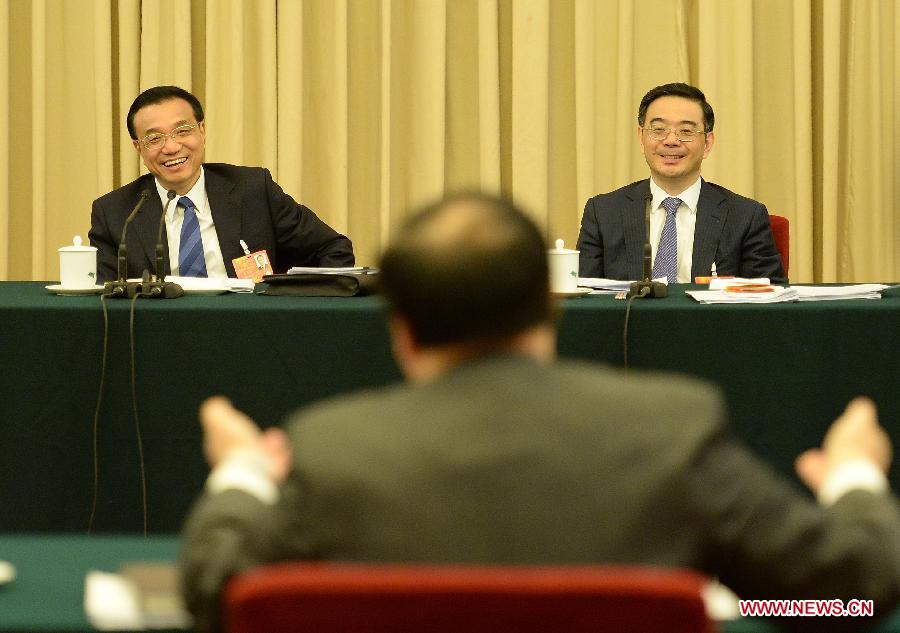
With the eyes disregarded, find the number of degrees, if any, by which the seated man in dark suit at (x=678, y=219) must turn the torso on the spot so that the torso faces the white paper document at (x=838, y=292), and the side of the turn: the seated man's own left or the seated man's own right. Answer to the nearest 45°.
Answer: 0° — they already face it

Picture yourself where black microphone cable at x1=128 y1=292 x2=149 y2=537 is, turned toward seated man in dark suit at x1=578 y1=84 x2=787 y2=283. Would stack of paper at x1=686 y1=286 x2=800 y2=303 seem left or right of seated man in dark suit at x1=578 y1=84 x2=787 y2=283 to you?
right

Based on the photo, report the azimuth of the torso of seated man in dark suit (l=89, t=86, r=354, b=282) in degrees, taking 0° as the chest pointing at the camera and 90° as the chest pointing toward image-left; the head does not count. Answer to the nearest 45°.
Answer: approximately 0°

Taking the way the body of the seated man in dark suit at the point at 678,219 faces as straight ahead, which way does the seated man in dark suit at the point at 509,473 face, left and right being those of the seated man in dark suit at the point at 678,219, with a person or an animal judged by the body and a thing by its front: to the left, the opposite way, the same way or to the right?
the opposite way

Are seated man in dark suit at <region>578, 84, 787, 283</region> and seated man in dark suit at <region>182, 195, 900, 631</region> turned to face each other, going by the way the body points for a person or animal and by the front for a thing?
yes

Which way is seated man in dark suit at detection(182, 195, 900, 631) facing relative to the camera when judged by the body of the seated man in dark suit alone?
away from the camera

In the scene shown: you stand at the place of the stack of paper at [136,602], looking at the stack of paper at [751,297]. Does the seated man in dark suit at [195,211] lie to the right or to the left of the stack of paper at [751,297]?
left

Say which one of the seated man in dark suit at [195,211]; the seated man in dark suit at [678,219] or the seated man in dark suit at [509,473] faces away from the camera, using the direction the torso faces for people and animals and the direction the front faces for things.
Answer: the seated man in dark suit at [509,473]

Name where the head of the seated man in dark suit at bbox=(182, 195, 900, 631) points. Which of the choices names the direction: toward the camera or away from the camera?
away from the camera

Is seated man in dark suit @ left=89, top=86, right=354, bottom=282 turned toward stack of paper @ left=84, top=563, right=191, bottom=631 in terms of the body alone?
yes
